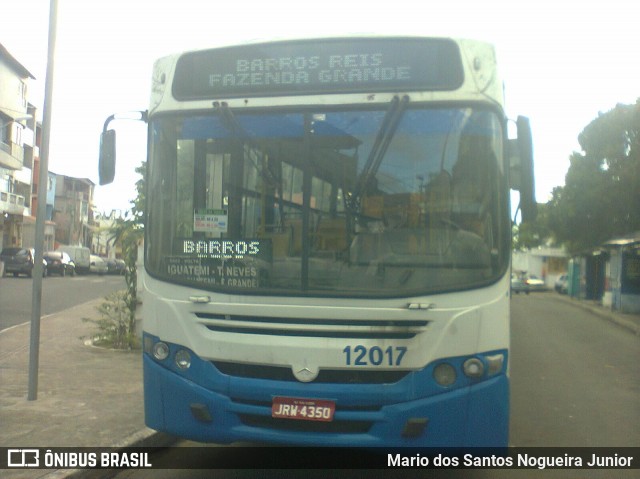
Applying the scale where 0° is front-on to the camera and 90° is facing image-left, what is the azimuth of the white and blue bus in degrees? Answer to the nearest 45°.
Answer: approximately 0°

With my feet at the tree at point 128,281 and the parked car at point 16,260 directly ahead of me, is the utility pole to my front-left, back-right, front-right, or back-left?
back-left

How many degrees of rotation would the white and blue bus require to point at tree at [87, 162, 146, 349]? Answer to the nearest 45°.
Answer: approximately 135° to its right

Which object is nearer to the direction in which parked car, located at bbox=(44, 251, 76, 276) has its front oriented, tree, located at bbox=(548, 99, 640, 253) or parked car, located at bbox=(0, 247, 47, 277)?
the tree

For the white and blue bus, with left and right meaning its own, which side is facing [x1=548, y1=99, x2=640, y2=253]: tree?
back

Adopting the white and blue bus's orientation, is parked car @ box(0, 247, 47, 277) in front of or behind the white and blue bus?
behind

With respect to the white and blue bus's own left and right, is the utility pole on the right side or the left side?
on its right
